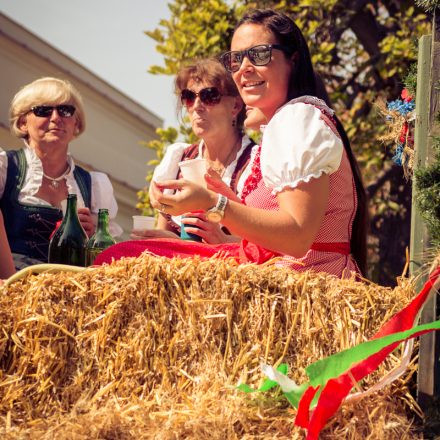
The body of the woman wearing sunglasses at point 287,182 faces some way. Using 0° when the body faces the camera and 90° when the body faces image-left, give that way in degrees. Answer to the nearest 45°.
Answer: approximately 90°

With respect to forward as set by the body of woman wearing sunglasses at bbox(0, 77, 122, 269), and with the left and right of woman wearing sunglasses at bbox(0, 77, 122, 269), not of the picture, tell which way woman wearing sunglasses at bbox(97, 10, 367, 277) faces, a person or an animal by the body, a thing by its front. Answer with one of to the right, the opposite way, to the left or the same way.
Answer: to the right

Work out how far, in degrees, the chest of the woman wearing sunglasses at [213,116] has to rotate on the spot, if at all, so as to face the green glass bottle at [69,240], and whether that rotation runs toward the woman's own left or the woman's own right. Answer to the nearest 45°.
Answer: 0° — they already face it

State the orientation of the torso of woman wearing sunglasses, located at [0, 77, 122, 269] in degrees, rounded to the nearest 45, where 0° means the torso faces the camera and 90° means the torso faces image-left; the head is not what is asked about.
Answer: approximately 0°

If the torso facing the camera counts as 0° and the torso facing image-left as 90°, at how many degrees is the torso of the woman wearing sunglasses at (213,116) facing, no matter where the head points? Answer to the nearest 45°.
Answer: approximately 45°

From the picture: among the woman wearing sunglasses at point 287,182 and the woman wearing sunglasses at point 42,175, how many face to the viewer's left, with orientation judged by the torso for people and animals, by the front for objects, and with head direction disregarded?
1
